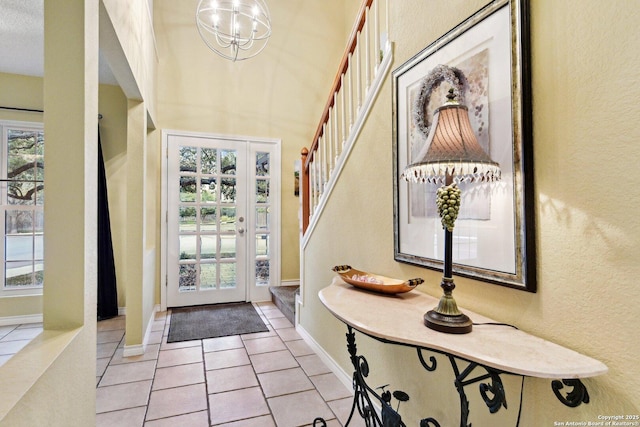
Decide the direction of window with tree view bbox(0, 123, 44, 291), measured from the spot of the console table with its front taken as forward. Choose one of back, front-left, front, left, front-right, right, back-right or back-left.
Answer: front-right

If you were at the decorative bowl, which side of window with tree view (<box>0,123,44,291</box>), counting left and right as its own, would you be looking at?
front

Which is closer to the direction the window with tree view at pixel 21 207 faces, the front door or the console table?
the console table

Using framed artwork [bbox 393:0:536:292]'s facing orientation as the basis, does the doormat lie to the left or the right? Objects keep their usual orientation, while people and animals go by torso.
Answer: on its right

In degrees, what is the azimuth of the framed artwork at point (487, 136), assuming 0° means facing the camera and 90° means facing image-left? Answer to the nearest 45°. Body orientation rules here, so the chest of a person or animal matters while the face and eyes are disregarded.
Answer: approximately 45°

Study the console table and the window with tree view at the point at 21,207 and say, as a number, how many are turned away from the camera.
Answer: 0

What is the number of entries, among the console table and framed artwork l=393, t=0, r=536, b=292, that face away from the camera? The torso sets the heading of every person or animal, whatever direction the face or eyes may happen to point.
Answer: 0

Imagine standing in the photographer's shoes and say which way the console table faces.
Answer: facing the viewer and to the left of the viewer

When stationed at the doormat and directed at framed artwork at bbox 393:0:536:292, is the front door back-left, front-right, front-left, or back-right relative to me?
back-left
